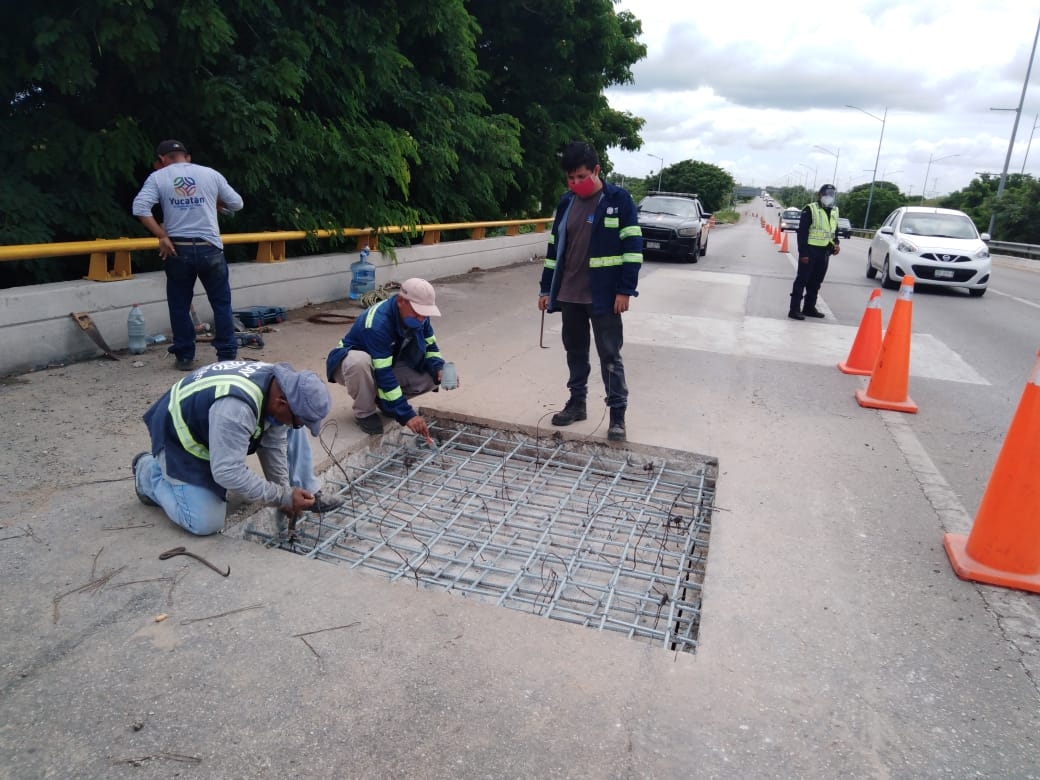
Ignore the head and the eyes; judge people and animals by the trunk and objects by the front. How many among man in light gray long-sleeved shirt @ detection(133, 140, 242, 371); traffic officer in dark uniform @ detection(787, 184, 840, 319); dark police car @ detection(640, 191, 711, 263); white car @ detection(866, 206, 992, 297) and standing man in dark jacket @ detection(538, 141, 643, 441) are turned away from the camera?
1

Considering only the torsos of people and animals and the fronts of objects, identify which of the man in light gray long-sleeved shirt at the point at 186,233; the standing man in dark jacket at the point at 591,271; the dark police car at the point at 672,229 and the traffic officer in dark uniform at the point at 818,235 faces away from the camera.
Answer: the man in light gray long-sleeved shirt

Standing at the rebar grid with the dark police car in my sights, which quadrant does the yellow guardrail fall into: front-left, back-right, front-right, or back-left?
front-left

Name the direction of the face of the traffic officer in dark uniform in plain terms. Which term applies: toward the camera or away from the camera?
toward the camera

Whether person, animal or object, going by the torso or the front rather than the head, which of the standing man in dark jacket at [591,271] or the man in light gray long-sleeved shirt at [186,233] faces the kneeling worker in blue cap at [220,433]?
the standing man in dark jacket

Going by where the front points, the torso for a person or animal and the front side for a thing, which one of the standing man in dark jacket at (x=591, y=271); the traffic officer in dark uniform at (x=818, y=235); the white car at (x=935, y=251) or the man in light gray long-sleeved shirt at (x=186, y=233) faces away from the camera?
the man in light gray long-sleeved shirt

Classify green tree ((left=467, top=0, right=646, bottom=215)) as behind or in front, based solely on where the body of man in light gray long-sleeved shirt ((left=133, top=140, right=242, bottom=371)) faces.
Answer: in front

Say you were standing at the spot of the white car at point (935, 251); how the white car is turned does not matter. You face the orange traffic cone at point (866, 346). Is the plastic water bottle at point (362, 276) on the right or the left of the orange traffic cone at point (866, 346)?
right

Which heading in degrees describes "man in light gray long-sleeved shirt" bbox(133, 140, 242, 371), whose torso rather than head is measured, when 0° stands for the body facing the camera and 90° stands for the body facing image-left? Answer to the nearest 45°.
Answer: approximately 180°

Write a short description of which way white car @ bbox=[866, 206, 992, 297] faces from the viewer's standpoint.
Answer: facing the viewer and to the right of the viewer

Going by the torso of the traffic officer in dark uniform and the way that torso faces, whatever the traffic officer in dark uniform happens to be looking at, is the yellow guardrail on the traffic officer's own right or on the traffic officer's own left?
on the traffic officer's own right

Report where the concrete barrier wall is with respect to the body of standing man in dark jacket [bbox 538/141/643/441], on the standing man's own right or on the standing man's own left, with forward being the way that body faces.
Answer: on the standing man's own right

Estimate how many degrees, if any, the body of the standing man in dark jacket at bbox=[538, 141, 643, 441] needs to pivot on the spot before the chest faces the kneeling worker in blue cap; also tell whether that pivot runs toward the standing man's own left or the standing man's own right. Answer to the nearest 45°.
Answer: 0° — they already face them

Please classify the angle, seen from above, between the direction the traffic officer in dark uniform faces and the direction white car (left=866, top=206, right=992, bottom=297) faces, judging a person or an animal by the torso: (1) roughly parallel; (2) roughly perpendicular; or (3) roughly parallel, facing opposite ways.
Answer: roughly parallel

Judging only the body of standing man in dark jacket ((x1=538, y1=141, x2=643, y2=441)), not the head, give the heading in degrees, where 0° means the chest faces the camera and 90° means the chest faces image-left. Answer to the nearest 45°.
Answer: approximately 45°

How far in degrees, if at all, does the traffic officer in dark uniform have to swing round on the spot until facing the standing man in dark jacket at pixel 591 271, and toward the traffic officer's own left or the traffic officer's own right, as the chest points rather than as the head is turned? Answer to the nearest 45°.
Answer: approximately 45° to the traffic officer's own right

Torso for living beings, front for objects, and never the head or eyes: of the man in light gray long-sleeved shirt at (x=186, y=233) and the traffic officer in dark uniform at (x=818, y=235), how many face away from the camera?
1

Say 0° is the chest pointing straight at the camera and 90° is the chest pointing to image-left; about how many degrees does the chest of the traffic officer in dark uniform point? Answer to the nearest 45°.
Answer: approximately 315°
